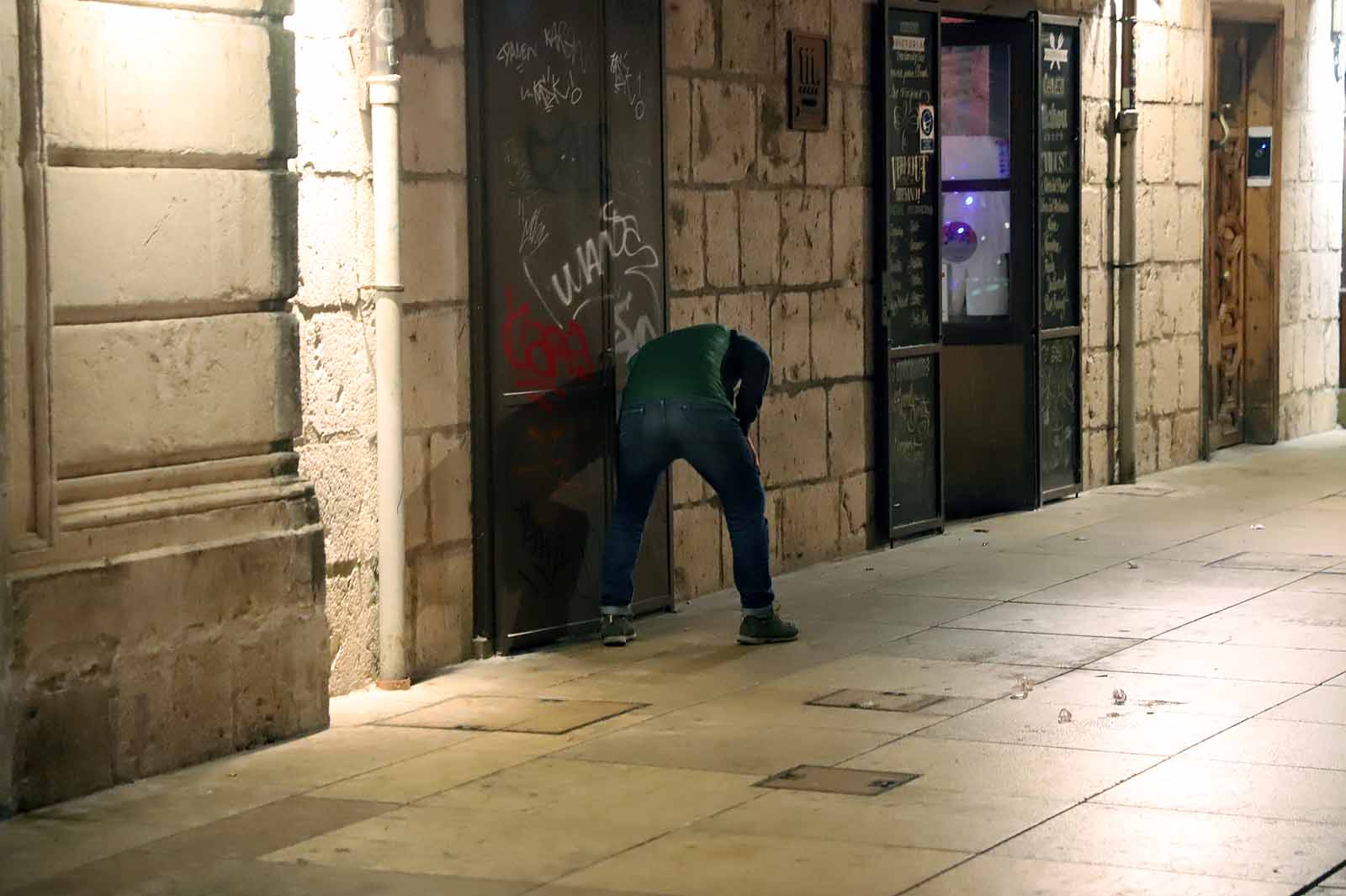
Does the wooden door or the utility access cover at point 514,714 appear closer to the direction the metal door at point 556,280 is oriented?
the utility access cover

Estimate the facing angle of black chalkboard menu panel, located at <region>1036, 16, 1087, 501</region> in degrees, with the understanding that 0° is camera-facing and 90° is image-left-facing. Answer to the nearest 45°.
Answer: approximately 315°

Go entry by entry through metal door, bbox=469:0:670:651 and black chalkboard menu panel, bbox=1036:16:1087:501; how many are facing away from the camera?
0

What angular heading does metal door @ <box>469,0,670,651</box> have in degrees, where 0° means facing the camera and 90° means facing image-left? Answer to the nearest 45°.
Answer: approximately 315°

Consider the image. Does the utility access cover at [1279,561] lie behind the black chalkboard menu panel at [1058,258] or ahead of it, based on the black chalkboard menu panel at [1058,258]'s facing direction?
ahead

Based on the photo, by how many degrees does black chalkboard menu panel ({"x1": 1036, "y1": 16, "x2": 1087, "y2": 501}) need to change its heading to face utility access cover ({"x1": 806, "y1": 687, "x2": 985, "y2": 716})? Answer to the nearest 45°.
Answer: approximately 45° to its right

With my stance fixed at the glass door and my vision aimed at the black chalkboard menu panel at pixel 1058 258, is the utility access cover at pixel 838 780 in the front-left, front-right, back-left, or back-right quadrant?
back-right

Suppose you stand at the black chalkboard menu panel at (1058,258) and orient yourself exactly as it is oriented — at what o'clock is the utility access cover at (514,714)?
The utility access cover is roughly at 2 o'clock from the black chalkboard menu panel.

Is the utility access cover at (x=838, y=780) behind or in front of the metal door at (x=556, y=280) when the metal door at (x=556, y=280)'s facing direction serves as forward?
in front

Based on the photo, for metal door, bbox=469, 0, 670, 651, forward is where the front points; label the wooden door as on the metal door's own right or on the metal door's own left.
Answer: on the metal door's own left

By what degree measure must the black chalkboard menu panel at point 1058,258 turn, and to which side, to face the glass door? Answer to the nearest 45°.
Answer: approximately 90° to its right
